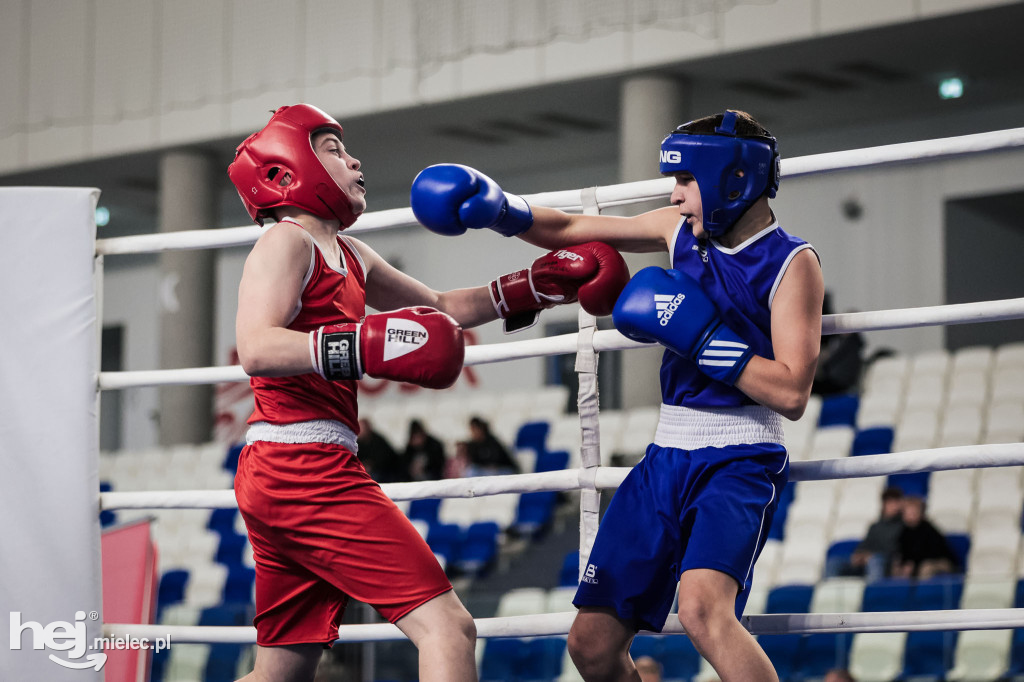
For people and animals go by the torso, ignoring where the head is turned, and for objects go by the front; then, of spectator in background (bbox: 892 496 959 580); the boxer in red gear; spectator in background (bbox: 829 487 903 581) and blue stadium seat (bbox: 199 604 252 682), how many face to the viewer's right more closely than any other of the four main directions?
1

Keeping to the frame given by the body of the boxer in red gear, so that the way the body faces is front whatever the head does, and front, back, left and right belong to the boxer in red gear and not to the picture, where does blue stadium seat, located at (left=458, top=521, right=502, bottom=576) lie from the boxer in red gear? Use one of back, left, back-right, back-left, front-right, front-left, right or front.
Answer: left

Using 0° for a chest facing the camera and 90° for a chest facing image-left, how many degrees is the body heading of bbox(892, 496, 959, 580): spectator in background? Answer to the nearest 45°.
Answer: approximately 45°

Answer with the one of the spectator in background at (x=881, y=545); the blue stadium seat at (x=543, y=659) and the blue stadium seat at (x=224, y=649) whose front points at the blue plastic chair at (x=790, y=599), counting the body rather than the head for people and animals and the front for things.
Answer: the spectator in background

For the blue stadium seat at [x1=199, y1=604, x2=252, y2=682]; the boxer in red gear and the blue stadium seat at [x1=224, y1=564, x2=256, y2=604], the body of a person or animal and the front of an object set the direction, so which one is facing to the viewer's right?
the boxer in red gear

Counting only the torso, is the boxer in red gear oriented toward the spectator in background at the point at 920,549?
no

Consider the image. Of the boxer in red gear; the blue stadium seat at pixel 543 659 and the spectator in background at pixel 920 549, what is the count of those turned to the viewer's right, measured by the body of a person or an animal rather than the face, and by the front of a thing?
1

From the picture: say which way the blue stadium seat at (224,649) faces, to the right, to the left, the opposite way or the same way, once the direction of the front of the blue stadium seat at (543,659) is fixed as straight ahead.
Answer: the same way

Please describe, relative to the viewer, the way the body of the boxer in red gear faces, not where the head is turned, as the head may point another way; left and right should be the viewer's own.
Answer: facing to the right of the viewer

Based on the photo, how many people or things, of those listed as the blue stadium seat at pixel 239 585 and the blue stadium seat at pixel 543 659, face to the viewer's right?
0

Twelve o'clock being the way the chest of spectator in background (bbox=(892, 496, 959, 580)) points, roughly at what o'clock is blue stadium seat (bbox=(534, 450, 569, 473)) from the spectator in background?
The blue stadium seat is roughly at 3 o'clock from the spectator in background.

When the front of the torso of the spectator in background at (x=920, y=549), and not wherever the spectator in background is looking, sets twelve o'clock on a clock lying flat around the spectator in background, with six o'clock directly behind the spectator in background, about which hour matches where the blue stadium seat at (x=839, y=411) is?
The blue stadium seat is roughly at 4 o'clock from the spectator in background.

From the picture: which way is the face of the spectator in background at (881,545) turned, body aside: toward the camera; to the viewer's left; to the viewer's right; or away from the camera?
toward the camera

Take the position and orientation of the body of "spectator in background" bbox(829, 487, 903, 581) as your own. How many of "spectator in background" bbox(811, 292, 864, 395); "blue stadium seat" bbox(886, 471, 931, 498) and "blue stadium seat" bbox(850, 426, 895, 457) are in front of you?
0

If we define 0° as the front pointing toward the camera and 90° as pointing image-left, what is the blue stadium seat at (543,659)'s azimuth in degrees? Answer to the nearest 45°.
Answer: approximately 45°

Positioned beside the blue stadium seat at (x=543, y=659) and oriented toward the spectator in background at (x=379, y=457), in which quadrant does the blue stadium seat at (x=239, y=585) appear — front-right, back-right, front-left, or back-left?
front-left

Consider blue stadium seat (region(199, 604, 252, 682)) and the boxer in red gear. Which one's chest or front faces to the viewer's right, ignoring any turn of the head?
the boxer in red gear

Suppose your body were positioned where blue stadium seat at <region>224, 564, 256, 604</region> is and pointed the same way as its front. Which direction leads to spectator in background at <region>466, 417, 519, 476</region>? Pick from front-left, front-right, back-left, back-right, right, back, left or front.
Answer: back-left

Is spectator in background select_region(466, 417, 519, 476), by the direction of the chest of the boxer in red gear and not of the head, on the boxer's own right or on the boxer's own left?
on the boxer's own left
